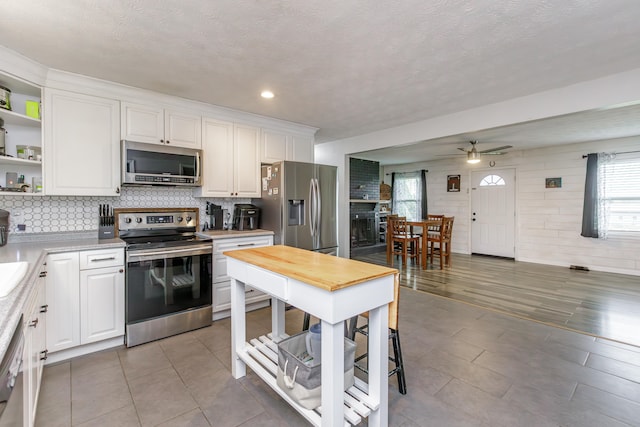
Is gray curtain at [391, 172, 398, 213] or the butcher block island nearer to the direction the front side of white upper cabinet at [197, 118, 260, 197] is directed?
the butcher block island

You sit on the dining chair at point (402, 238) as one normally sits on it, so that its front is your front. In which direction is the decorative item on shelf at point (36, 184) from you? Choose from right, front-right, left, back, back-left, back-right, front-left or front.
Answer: back

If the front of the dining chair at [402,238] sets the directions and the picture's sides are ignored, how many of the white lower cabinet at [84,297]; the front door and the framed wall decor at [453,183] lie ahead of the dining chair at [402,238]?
2

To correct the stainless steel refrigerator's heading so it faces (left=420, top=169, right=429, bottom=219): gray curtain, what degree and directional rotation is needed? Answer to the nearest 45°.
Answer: approximately 90° to its left

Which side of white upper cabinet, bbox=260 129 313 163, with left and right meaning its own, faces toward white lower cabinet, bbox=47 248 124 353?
right

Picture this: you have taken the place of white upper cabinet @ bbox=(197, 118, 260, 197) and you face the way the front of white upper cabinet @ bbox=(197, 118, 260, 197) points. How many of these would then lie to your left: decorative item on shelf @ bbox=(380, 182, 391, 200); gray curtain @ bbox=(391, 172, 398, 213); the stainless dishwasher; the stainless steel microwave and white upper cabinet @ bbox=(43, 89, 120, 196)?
2

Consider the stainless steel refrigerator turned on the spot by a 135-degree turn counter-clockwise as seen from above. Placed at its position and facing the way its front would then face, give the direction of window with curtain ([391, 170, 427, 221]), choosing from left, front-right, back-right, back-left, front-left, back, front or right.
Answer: front-right

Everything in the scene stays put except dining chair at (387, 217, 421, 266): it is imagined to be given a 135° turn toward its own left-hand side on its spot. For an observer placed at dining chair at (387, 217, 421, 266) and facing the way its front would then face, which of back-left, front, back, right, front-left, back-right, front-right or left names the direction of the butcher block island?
left
